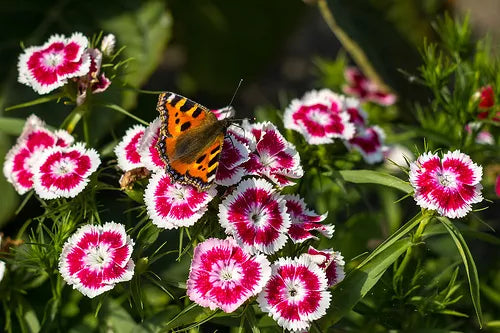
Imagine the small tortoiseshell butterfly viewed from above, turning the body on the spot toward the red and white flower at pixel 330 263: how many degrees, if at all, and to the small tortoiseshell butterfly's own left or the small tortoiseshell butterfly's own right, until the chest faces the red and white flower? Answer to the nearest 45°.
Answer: approximately 45° to the small tortoiseshell butterfly's own right

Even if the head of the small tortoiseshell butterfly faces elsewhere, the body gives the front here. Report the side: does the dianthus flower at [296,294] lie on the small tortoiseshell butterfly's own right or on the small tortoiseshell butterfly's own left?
on the small tortoiseshell butterfly's own right

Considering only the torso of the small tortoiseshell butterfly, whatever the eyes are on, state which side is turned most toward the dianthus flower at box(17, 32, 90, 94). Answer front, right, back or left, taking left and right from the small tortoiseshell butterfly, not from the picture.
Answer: left

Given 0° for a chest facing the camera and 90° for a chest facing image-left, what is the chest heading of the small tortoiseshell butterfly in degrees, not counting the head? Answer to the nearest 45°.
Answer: approximately 225°
